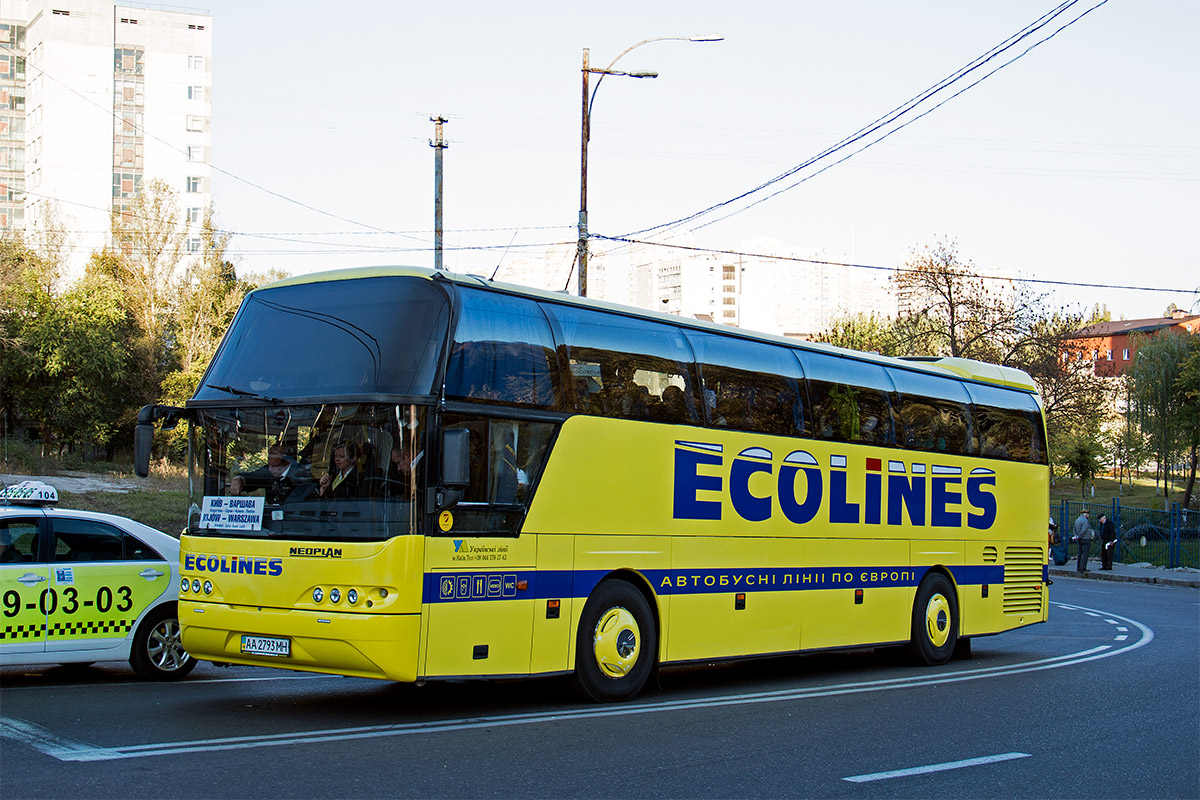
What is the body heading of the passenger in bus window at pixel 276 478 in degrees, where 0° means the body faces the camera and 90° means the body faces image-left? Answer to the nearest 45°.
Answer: approximately 45°

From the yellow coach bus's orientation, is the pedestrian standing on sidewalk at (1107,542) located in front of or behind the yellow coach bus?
behind

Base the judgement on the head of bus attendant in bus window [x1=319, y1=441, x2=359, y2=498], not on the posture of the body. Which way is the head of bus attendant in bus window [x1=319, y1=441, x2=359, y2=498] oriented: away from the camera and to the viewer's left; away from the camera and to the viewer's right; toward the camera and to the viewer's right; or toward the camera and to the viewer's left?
toward the camera and to the viewer's left

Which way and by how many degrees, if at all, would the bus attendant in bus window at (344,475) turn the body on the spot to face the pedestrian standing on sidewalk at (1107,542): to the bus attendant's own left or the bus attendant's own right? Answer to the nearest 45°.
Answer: approximately 180°

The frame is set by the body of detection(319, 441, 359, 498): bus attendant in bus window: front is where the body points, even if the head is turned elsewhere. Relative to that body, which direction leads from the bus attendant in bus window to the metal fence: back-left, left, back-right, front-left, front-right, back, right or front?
back

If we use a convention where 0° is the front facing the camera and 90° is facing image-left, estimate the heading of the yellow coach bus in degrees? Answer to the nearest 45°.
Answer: approximately 45°

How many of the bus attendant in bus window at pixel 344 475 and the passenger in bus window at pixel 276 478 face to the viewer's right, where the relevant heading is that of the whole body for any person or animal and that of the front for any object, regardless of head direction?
0

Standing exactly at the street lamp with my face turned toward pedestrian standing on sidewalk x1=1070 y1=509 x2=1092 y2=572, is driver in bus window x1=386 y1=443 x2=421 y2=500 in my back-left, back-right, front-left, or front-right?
back-right

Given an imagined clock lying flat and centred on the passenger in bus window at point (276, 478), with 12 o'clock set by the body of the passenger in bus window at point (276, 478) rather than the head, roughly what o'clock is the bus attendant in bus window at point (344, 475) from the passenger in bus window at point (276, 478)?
the bus attendant in bus window at point (344, 475) is roughly at 9 o'clock from the passenger in bus window at point (276, 478).

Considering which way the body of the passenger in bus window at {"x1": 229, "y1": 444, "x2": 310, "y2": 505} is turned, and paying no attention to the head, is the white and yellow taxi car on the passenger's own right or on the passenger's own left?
on the passenger's own right

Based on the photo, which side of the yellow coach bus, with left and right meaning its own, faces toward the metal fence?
back

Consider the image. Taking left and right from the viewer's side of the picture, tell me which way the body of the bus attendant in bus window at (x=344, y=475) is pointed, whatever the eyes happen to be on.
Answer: facing the viewer and to the left of the viewer

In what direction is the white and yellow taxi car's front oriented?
to the viewer's left
